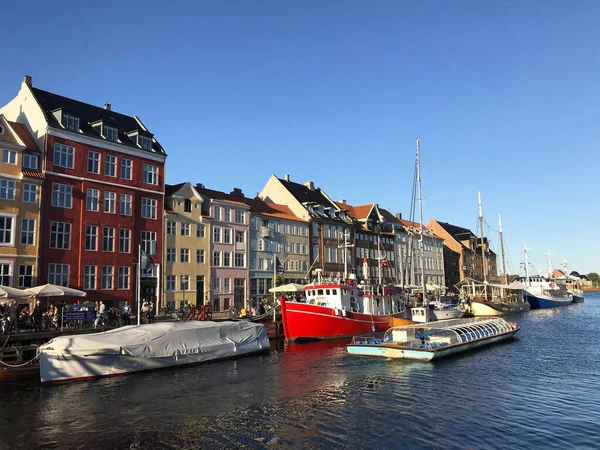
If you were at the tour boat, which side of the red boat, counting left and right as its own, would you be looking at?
left

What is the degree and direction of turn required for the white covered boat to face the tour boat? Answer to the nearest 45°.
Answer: approximately 135° to its left

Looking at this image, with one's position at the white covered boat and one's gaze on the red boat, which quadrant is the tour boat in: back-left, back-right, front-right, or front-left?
front-right

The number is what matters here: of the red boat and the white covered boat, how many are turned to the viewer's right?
0

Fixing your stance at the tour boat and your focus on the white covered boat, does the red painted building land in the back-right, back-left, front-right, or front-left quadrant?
front-right

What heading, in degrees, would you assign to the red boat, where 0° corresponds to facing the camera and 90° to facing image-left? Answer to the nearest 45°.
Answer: approximately 45°

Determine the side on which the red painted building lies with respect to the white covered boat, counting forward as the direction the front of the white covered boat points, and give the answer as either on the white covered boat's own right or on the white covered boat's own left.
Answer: on the white covered boat's own right

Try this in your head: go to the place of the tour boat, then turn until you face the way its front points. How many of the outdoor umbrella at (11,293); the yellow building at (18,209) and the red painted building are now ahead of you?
0

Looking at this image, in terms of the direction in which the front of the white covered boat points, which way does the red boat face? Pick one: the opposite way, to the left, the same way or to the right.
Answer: the same way

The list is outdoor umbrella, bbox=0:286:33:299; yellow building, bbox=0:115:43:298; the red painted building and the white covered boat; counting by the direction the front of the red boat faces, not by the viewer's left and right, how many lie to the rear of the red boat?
0

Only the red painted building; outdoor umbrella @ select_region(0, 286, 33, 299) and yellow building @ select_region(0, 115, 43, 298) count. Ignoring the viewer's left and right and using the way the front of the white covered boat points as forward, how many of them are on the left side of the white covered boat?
0

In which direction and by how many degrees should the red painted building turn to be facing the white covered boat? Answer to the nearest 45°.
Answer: approximately 45° to its right

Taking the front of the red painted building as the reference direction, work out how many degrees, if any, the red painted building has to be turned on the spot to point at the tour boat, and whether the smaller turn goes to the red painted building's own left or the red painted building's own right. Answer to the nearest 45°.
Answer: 0° — it already faces it

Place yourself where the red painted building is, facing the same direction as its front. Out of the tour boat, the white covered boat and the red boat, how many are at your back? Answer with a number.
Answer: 0

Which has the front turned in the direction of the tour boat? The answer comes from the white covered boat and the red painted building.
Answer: the red painted building

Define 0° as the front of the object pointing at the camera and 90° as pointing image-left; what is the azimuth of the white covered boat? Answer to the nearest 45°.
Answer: approximately 45°

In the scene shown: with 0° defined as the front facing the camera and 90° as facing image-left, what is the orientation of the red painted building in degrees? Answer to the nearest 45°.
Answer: approximately 315°

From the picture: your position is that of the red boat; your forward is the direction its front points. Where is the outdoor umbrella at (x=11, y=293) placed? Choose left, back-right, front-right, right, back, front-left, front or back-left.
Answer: front

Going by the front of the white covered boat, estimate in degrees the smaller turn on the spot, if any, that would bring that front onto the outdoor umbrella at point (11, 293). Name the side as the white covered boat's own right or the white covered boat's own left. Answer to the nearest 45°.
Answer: approximately 45° to the white covered boat's own right

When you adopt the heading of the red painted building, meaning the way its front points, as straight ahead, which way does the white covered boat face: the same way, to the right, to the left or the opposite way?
to the right
